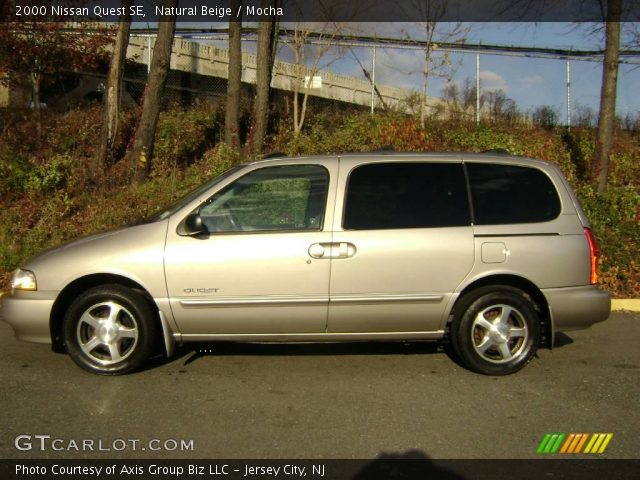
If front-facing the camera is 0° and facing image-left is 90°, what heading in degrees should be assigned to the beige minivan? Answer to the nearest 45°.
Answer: approximately 90°

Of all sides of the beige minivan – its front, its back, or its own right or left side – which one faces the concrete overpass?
right
